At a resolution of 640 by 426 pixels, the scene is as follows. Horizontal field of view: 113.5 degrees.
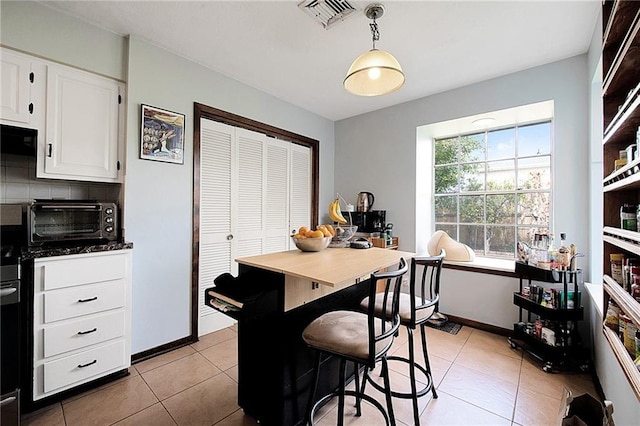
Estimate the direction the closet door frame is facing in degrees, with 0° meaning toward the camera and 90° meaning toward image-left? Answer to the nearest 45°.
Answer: approximately 315°

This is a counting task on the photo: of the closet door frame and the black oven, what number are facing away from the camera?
0

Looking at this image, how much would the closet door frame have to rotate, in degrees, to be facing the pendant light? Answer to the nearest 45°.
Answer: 0° — it already faces it

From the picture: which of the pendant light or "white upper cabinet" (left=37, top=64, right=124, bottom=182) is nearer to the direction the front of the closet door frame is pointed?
the pendant light
